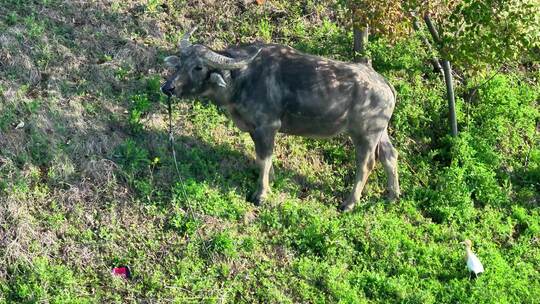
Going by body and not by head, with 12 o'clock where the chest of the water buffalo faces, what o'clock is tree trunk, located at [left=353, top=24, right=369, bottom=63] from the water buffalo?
The tree trunk is roughly at 4 o'clock from the water buffalo.

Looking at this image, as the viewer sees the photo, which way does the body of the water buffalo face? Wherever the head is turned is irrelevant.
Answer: to the viewer's left

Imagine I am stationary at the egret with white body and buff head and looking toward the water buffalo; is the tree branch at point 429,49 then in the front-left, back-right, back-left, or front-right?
front-right

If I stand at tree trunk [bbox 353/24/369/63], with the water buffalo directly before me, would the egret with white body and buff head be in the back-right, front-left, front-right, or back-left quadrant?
front-left

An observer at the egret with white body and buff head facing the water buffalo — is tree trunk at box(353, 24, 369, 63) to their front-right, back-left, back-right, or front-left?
front-right

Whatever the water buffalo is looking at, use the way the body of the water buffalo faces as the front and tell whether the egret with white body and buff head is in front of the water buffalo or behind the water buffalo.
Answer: behind

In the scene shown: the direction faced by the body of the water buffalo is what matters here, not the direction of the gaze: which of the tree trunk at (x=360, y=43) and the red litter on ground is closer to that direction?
the red litter on ground

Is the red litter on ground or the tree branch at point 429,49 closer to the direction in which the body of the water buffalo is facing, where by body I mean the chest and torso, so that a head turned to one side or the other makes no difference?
the red litter on ground

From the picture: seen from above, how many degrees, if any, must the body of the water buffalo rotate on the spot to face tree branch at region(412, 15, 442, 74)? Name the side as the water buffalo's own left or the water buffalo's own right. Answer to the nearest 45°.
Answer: approximately 135° to the water buffalo's own right

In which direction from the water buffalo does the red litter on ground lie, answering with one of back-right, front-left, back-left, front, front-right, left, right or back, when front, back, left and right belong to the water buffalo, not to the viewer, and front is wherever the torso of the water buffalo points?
front-left
